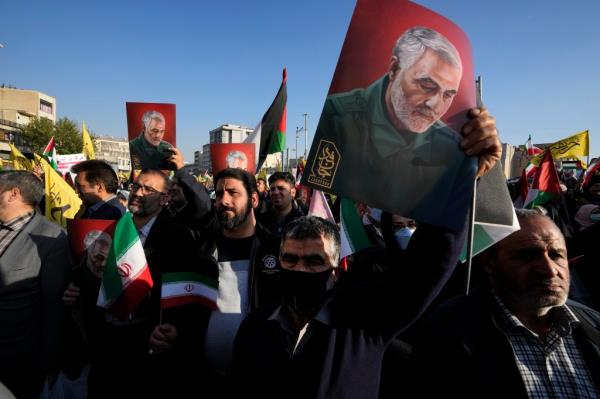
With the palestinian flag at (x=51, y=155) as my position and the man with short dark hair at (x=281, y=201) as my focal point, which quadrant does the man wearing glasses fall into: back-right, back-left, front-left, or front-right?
front-right

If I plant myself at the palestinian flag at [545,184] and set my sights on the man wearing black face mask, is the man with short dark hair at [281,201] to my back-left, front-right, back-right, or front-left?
front-right

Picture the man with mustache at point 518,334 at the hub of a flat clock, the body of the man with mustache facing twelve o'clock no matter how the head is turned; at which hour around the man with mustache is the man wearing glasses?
The man wearing glasses is roughly at 4 o'clock from the man with mustache.

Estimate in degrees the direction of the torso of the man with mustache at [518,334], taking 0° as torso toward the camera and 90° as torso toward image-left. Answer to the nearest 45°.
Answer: approximately 315°

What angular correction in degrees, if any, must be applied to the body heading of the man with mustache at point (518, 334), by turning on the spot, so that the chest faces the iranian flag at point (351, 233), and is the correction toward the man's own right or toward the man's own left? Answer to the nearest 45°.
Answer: approximately 180°

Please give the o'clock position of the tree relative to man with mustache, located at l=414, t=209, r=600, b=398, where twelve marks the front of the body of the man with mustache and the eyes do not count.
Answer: The tree is roughly at 5 o'clock from the man with mustache.

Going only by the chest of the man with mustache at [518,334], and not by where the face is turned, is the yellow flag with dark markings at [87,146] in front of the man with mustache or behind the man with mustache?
behind

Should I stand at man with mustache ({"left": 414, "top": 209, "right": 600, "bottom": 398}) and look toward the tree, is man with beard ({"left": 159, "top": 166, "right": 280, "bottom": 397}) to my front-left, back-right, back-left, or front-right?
front-left

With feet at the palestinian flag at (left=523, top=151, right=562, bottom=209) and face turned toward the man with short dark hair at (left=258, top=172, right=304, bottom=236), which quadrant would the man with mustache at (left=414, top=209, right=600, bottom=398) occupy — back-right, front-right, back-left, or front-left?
front-left

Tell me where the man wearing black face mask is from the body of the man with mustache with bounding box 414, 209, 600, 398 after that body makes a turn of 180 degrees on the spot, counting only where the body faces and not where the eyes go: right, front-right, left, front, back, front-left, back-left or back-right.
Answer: left

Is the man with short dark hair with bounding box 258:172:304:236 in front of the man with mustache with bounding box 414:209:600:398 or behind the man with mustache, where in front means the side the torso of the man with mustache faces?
behind

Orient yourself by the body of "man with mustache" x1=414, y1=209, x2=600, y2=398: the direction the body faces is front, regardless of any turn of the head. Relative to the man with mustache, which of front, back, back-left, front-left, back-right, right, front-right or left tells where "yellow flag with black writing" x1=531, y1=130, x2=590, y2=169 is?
back-left

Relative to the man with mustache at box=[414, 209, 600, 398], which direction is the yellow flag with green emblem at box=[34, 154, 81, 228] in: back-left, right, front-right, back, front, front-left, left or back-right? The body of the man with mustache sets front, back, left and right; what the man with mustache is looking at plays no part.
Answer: back-right
